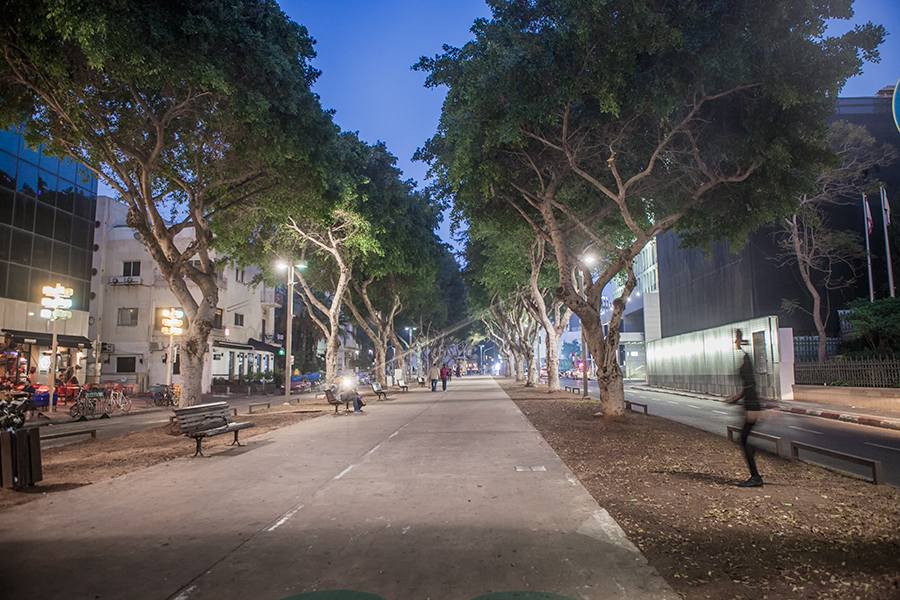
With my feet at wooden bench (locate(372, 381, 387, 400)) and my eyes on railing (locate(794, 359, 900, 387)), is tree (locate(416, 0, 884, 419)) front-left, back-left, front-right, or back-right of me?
front-right

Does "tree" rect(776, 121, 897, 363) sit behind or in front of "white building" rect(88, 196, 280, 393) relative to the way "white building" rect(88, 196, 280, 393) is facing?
in front

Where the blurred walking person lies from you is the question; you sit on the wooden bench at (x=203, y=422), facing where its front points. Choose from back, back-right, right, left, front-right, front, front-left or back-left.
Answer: front

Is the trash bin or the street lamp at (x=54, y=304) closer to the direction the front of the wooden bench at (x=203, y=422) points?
the trash bin

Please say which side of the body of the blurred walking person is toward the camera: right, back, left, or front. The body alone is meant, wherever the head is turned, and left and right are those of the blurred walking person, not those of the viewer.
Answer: left

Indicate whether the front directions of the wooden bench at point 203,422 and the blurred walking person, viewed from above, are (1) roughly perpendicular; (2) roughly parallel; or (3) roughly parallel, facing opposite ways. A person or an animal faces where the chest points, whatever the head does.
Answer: roughly parallel, facing opposite ways

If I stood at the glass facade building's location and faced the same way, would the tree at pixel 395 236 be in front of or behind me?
in front

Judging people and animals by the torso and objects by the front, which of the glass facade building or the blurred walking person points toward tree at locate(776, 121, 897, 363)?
the glass facade building

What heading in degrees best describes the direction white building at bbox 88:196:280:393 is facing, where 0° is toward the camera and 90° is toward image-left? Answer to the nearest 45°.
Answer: approximately 315°

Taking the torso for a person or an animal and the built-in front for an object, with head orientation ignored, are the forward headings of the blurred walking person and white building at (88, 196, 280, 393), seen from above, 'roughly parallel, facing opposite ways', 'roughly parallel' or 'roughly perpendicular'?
roughly parallel, facing opposite ways
